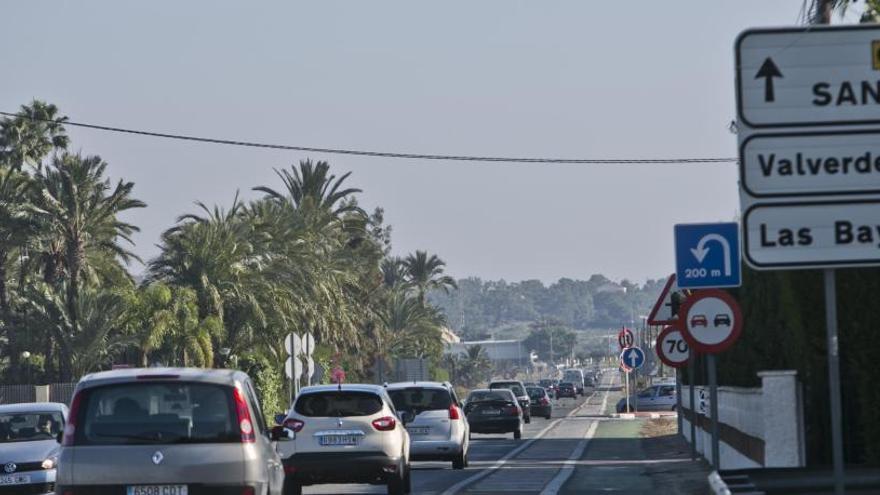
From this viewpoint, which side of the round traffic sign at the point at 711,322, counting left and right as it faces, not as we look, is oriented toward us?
front

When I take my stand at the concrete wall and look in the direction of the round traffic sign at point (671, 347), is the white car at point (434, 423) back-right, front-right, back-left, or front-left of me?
front-left

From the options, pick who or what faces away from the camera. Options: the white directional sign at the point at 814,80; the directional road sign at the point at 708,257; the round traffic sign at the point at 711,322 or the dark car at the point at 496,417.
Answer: the dark car

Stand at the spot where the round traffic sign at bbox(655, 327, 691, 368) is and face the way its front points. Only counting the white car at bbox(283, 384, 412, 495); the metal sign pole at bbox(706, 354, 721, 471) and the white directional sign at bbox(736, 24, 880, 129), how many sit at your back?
0

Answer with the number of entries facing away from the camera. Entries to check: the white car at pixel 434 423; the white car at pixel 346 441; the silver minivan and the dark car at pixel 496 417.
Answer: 4

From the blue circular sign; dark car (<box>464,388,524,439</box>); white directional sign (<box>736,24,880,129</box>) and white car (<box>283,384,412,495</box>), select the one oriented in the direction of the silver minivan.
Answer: the blue circular sign

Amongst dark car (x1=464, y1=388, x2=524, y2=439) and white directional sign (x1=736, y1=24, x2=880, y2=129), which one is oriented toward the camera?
the white directional sign

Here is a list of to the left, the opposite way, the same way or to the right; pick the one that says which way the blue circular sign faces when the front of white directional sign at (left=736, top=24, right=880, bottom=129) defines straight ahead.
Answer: the same way

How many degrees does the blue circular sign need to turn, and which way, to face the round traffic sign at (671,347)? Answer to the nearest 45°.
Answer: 0° — it already faces it

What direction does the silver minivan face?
away from the camera

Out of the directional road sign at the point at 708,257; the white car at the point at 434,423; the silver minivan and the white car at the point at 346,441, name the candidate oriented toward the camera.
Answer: the directional road sign

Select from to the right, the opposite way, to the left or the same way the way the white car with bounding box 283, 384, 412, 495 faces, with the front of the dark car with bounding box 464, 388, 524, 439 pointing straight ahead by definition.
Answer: the same way

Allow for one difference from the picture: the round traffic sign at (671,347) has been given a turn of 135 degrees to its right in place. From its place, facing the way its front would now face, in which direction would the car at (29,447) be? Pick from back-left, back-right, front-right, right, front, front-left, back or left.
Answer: left

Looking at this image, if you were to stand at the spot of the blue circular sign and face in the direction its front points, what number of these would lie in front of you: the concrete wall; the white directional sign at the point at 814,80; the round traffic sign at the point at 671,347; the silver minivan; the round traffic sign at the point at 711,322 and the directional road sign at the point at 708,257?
6

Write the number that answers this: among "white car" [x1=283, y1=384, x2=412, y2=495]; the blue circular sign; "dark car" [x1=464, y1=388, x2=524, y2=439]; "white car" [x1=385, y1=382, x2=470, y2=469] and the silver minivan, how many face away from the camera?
4

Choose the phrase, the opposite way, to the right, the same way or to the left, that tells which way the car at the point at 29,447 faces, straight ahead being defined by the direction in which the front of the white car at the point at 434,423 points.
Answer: the opposite way

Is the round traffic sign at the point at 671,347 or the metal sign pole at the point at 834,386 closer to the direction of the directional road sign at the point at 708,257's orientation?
the metal sign pole

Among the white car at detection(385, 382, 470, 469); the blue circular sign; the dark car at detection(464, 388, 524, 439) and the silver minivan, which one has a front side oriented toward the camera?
the blue circular sign

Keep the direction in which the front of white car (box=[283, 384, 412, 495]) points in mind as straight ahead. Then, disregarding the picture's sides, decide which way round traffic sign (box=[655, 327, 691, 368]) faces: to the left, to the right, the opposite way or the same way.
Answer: the opposite way

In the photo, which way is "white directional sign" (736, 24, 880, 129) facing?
toward the camera

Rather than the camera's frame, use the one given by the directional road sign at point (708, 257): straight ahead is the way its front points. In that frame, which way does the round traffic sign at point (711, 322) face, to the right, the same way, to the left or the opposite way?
the same way

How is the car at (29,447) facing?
toward the camera
